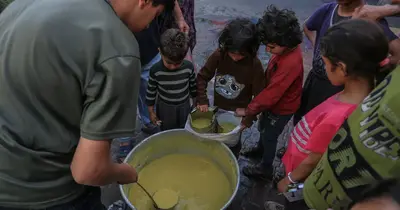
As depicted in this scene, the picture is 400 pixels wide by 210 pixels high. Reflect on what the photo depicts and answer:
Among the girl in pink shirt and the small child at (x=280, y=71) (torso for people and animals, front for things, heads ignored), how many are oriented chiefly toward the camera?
0

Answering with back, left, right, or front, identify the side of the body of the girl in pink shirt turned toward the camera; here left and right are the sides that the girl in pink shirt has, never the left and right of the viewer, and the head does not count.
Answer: left

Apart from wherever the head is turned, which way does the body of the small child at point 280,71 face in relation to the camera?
to the viewer's left

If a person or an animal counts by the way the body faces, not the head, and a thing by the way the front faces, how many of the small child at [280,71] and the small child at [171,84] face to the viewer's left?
1

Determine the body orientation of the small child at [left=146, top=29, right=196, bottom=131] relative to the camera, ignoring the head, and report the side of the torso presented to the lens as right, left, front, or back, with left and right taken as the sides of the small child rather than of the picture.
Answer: front

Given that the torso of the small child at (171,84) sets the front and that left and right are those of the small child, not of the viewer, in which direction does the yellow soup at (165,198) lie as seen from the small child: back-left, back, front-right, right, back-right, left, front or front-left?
front

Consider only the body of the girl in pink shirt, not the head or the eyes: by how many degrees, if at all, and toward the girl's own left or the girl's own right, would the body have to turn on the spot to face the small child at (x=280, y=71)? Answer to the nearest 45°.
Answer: approximately 45° to the girl's own right

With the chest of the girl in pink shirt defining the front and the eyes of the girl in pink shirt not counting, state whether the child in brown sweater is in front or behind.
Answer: in front

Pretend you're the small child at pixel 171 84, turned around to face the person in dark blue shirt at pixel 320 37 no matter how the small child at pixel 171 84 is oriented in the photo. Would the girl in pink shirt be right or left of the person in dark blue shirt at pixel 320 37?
right

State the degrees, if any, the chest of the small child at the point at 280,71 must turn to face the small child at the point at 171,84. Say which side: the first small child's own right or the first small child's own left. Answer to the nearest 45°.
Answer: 0° — they already face them

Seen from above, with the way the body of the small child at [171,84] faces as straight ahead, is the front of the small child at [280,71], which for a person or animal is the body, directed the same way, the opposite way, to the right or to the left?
to the right
